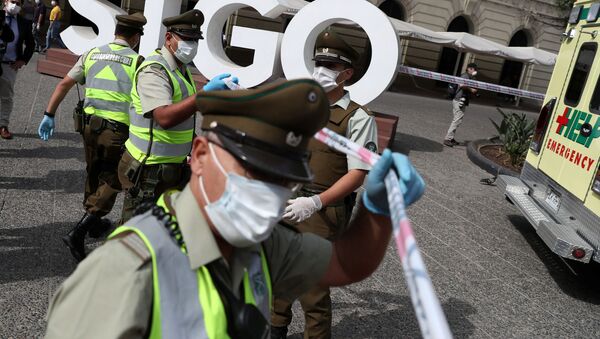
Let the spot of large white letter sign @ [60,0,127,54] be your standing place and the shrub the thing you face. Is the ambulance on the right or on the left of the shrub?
right

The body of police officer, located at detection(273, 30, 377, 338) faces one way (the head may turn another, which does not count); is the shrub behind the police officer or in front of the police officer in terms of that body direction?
behind

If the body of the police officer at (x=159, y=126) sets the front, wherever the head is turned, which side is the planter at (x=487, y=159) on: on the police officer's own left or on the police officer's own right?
on the police officer's own left

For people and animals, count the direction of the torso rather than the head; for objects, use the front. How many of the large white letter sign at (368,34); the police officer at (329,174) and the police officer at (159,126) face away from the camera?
0

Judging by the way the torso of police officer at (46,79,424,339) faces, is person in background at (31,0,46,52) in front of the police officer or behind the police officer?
behind

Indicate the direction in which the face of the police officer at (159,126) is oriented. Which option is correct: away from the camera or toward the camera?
toward the camera

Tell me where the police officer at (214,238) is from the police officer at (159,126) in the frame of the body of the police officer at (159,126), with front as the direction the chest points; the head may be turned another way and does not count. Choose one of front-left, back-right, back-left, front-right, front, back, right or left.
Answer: front-right

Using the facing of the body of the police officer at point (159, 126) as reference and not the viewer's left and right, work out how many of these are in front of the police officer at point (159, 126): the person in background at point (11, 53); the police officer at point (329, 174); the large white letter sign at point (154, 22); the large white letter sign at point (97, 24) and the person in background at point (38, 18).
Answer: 1

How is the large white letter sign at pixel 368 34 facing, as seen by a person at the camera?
facing the viewer

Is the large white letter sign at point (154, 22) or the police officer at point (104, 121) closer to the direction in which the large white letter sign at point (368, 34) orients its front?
the police officer

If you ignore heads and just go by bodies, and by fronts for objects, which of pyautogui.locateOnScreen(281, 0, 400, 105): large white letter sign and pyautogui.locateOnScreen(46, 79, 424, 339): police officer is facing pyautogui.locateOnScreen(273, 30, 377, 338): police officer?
the large white letter sign

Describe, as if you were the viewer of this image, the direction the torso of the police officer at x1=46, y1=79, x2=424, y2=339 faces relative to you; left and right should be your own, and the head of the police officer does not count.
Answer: facing the viewer and to the right of the viewer

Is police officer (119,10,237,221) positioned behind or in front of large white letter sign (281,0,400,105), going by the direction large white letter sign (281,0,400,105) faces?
in front

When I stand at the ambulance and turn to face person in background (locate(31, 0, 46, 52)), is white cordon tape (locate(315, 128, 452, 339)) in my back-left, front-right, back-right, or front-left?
back-left

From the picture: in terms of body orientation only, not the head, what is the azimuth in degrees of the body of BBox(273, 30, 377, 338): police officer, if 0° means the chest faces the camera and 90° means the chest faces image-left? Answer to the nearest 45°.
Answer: approximately 45°
